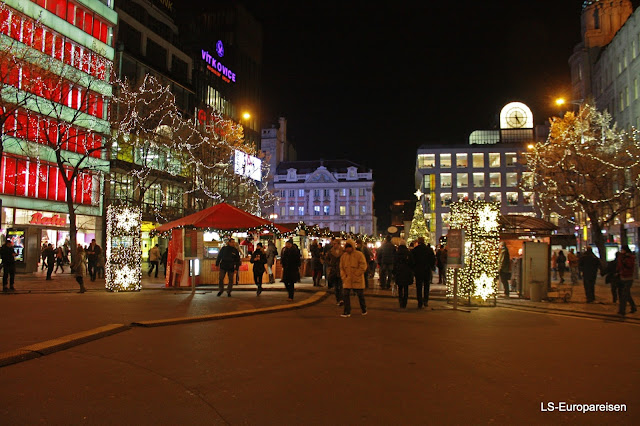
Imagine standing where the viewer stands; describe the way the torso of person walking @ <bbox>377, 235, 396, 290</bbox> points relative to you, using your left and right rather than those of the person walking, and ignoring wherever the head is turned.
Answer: facing away from the viewer

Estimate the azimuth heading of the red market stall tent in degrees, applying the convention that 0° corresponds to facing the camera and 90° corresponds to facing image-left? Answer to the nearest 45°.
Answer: approximately 315°

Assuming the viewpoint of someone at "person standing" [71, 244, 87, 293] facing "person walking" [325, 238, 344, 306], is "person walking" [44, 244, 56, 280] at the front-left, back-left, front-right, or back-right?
back-left

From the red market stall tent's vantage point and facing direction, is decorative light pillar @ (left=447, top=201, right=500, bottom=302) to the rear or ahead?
ahead

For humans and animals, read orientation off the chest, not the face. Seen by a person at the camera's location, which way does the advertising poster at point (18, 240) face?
facing the viewer

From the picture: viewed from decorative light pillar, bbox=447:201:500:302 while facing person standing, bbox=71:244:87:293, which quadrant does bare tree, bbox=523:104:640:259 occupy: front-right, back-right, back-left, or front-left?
back-right

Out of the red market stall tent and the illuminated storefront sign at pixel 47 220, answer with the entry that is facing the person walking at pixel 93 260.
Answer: the illuminated storefront sign

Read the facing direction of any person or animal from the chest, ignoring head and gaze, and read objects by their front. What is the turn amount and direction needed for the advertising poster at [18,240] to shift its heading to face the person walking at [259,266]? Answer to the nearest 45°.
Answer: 0° — it already faces them

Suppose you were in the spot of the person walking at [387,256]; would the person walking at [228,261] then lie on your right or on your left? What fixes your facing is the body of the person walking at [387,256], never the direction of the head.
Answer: on your left

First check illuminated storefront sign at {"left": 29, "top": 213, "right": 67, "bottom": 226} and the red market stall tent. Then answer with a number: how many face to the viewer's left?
0

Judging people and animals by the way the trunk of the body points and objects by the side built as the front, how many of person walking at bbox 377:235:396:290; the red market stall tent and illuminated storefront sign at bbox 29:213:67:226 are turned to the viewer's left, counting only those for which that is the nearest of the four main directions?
0
